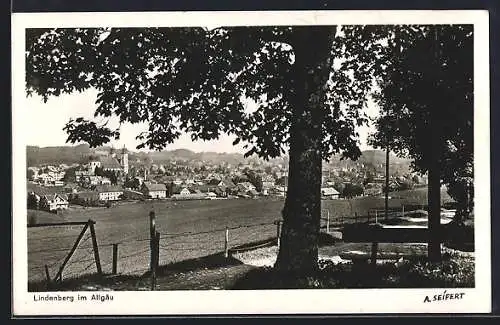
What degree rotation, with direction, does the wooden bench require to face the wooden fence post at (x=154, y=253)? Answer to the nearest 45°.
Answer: approximately 90° to its left

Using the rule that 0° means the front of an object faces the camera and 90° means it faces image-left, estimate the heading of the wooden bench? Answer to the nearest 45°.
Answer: approximately 180°

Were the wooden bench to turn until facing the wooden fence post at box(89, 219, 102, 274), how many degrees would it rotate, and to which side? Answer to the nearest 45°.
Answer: approximately 90° to its left
